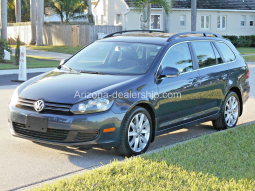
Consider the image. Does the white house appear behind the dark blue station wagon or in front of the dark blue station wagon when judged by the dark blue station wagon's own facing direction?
behind

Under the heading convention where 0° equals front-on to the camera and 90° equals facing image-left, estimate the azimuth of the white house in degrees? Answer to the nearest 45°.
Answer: approximately 0°

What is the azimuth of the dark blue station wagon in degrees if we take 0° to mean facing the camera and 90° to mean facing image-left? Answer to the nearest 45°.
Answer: approximately 45°

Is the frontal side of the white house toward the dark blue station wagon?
yes
